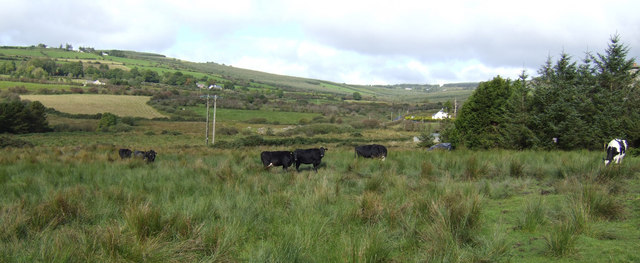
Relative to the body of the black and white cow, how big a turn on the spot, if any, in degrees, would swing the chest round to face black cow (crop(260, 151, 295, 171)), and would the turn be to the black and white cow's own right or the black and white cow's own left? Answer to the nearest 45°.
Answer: approximately 45° to the black and white cow's own right

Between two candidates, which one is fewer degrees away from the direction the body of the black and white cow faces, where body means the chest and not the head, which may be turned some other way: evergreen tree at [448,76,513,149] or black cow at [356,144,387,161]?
the black cow

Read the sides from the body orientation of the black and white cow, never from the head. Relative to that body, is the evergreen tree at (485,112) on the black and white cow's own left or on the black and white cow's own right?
on the black and white cow's own right

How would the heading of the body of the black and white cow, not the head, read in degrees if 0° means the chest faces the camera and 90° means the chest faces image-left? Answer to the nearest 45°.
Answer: approximately 45°
